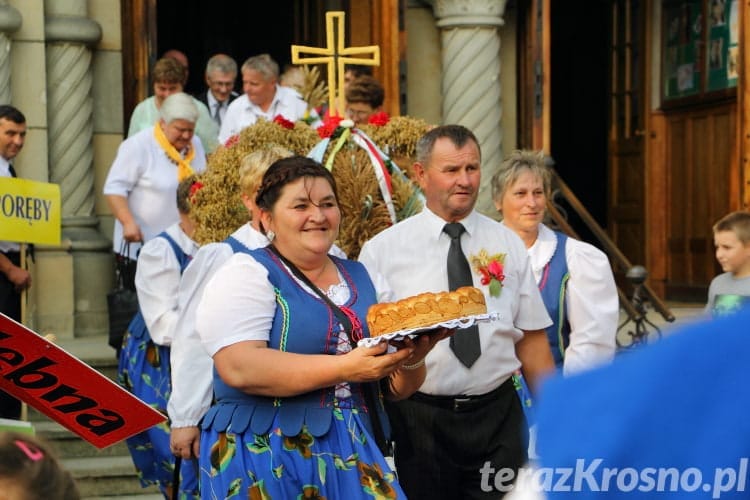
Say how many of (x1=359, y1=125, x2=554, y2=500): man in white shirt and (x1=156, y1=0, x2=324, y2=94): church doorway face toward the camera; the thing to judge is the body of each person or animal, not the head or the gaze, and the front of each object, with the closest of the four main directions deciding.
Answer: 2

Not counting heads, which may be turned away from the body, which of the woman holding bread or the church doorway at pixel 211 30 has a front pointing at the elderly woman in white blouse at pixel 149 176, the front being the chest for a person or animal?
the church doorway

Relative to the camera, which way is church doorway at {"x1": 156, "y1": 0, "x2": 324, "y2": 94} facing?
toward the camera

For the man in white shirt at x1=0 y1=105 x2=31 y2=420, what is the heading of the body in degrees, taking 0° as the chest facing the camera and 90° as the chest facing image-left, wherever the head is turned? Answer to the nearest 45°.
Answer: approximately 315°

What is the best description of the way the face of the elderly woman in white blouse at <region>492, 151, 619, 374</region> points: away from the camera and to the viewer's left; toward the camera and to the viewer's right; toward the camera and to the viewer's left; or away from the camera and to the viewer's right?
toward the camera and to the viewer's left

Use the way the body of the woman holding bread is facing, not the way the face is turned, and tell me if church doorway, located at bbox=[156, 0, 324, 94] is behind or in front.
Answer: behind

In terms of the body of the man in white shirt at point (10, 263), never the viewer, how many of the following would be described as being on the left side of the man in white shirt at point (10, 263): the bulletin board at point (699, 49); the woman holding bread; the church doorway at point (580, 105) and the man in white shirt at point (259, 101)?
3

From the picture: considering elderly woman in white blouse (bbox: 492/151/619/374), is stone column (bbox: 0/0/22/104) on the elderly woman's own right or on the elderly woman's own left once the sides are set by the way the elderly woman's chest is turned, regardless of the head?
on the elderly woman's own right

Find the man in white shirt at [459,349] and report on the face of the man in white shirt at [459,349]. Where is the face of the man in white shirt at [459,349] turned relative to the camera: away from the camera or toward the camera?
toward the camera

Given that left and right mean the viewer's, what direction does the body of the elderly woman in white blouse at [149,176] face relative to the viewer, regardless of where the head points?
facing the viewer and to the right of the viewer

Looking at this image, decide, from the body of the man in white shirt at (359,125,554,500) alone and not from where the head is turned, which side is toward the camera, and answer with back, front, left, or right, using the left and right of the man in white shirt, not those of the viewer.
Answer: front

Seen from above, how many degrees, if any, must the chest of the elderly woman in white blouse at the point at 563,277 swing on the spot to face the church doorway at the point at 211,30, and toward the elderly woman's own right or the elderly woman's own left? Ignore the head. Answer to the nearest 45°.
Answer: approximately 135° to the elderly woman's own right

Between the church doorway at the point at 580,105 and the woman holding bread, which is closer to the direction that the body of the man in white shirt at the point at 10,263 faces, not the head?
the woman holding bread
